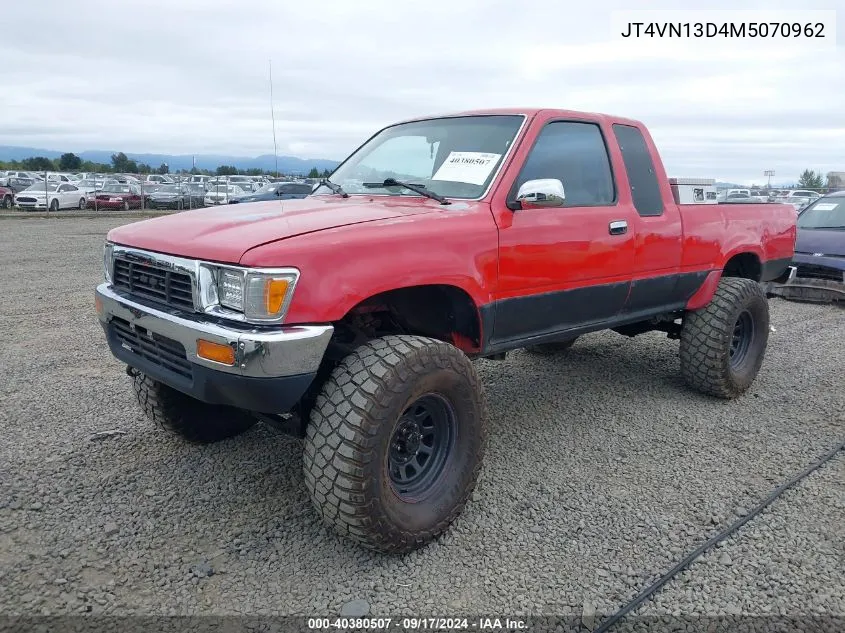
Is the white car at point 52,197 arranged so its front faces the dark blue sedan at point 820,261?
no

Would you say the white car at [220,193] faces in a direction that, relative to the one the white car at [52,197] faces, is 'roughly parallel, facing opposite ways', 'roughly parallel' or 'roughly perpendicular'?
roughly parallel

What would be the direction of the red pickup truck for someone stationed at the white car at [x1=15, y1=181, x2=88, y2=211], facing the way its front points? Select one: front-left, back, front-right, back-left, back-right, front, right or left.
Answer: front-left

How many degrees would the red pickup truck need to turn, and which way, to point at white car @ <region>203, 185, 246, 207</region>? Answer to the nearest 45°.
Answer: approximately 135° to its right

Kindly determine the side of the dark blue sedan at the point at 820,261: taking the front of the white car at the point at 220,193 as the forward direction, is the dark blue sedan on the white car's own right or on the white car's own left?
on the white car's own left

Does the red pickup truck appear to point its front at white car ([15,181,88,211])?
no

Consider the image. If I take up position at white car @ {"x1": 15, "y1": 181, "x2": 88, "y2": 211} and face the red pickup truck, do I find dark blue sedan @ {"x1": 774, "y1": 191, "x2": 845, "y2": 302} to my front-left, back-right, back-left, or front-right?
front-left

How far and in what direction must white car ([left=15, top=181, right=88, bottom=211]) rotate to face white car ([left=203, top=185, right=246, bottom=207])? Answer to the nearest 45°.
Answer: approximately 135° to its left

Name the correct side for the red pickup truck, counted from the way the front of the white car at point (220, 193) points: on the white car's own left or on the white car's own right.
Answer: on the white car's own left

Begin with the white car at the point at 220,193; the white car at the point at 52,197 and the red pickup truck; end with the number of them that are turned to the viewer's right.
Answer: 0

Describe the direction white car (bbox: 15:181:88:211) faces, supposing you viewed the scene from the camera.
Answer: facing the viewer and to the left of the viewer

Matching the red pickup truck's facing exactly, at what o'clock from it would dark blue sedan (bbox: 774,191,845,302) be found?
The dark blue sedan is roughly at 6 o'clock from the red pickup truck.
